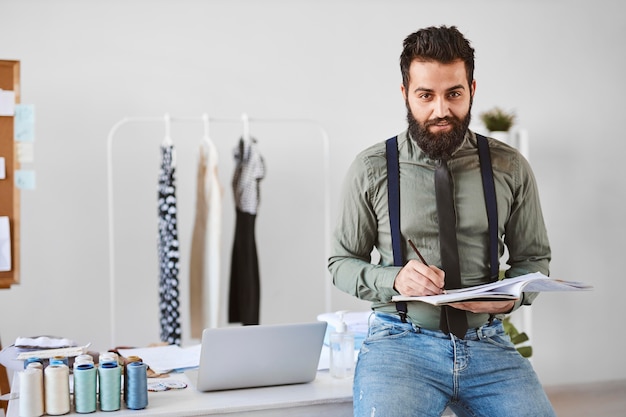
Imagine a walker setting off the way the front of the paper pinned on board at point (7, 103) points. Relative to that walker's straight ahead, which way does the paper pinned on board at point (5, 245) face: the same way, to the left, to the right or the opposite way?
the same way

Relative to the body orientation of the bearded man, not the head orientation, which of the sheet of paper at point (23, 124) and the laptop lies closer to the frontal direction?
the laptop

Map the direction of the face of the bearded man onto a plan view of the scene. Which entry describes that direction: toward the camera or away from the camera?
toward the camera

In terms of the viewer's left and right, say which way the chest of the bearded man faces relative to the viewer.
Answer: facing the viewer

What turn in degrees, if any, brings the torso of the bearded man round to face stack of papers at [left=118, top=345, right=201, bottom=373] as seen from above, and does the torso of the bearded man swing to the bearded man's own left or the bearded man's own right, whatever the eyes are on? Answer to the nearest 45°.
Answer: approximately 90° to the bearded man's own right

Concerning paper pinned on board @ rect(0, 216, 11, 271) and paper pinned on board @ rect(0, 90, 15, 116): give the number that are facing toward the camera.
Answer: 2

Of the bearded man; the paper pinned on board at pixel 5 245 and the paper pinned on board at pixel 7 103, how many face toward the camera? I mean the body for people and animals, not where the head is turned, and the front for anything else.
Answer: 3

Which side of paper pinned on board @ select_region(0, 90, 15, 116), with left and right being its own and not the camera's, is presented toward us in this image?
front

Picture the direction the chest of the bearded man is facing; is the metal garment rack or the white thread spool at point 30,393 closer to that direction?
the white thread spool

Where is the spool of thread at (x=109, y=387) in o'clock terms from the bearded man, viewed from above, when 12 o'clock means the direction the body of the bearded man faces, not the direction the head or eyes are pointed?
The spool of thread is roughly at 2 o'clock from the bearded man.

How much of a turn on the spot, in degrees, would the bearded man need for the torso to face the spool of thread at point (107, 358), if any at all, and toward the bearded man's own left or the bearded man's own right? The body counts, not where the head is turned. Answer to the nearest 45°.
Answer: approximately 90° to the bearded man's own right

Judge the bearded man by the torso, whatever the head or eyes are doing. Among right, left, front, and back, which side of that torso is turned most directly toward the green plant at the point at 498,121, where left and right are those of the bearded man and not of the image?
back

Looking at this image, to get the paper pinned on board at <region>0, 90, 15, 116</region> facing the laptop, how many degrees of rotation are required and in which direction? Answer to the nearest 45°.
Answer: approximately 45° to its left

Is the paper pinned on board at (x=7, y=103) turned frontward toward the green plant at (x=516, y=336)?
no
